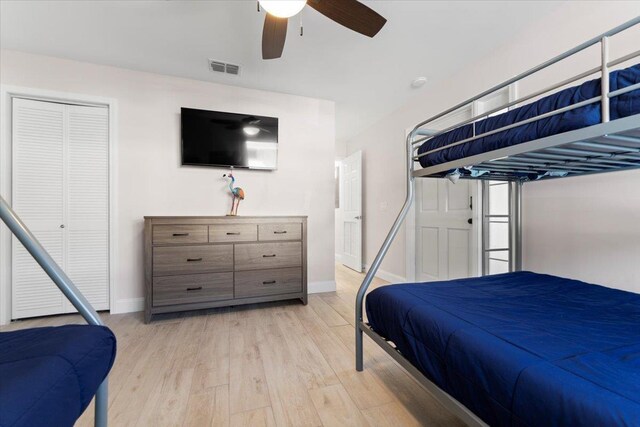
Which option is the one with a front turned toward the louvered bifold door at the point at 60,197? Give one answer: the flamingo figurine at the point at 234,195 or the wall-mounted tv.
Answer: the flamingo figurine

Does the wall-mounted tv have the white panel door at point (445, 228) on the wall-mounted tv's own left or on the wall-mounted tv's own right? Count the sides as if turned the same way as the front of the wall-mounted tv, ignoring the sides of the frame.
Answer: on the wall-mounted tv's own left

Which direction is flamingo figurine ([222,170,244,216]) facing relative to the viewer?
to the viewer's left

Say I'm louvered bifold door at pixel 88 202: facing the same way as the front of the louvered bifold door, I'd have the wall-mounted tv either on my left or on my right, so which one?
on my left

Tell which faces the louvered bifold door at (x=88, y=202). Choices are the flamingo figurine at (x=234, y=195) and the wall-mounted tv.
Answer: the flamingo figurine

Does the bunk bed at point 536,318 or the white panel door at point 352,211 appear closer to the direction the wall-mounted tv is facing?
the bunk bed

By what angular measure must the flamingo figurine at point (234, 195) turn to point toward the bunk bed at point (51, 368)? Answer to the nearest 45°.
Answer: approximately 90° to its left

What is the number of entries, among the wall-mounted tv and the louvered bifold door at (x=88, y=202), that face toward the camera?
2

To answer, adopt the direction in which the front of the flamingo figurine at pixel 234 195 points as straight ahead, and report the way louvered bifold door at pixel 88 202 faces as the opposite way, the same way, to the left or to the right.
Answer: to the left

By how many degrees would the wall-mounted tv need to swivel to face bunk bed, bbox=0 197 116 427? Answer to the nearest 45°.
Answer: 0° — it already faces it
